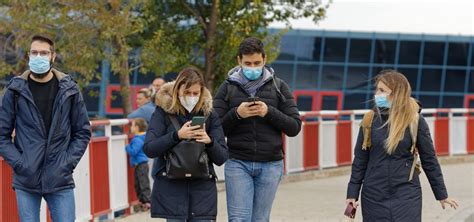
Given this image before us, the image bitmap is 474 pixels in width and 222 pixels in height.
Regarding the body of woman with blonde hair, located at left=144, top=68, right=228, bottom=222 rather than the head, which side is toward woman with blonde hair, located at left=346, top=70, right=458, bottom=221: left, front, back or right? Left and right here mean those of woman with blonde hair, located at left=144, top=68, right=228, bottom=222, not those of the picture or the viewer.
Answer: left

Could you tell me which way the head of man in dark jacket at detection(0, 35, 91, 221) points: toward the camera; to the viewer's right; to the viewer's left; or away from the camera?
toward the camera

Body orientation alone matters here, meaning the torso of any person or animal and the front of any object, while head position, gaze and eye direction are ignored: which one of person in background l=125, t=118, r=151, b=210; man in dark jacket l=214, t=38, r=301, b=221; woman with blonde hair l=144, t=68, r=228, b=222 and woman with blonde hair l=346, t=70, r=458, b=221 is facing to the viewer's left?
the person in background

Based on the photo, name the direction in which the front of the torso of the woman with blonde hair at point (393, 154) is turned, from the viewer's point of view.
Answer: toward the camera

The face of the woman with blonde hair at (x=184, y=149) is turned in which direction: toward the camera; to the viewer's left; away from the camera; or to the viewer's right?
toward the camera

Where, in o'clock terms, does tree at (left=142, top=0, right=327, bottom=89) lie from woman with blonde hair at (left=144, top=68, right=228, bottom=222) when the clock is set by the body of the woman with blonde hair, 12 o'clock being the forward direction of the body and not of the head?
The tree is roughly at 6 o'clock from the woman with blonde hair.

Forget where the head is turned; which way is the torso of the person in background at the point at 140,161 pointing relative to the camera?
to the viewer's left

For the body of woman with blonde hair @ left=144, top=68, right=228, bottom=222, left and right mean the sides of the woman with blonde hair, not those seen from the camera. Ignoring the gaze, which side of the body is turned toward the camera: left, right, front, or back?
front

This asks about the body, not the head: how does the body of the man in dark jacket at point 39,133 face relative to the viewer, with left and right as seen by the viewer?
facing the viewer
